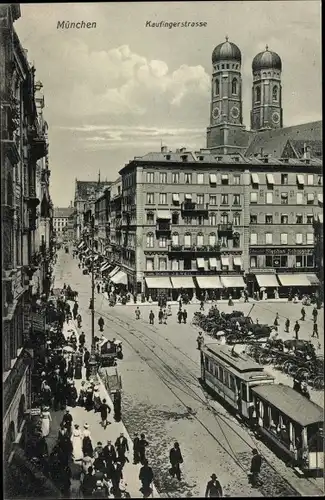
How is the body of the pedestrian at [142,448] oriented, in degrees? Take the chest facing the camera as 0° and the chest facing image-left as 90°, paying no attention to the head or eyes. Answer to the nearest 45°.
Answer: approximately 180°

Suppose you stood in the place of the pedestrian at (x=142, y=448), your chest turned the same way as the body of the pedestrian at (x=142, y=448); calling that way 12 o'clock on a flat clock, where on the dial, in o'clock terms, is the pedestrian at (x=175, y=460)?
the pedestrian at (x=175, y=460) is roughly at 4 o'clock from the pedestrian at (x=142, y=448).

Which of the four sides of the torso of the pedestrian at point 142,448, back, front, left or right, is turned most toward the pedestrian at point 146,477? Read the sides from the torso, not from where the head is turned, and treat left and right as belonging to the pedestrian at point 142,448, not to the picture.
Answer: back

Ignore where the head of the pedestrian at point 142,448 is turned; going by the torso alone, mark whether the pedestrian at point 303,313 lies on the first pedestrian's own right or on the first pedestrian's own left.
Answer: on the first pedestrian's own right

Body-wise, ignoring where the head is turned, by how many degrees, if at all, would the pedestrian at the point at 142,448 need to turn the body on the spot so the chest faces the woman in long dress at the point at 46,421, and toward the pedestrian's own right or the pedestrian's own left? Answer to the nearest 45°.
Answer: approximately 45° to the pedestrian's own left

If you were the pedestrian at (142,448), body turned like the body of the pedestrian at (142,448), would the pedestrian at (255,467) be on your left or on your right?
on your right

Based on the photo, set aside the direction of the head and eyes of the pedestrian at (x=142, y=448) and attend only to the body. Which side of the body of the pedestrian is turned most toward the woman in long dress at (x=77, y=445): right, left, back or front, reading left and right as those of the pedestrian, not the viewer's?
left
